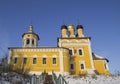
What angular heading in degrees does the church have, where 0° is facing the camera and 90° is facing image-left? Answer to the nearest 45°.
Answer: approximately 90°
